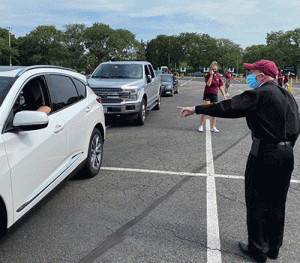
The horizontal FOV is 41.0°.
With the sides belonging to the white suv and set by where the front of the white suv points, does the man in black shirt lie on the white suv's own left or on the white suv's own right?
on the white suv's own left

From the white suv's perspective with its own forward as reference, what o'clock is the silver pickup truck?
The silver pickup truck is roughly at 5 o'clock from the white suv.

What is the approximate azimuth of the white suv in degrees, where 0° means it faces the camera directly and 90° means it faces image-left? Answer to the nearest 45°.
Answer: approximately 45°

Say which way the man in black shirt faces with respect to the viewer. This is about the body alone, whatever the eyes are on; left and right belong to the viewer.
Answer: facing away from the viewer and to the left of the viewer

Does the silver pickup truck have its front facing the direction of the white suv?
yes

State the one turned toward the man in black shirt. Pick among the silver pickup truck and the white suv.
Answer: the silver pickup truck

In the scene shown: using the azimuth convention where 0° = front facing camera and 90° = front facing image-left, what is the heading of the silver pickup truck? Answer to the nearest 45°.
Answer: approximately 0°

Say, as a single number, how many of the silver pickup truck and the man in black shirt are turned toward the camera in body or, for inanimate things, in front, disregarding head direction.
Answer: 1
